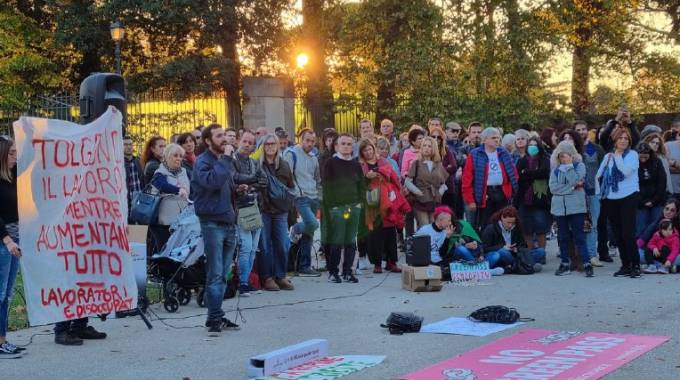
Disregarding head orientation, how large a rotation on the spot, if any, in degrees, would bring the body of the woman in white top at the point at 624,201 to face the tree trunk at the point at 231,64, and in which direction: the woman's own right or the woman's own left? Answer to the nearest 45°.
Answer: approximately 90° to the woman's own right

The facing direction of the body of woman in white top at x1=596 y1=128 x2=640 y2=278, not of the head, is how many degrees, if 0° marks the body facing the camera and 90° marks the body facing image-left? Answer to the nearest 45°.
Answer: approximately 45°

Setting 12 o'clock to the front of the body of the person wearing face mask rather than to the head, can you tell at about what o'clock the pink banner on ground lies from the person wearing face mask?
The pink banner on ground is roughly at 12 o'clock from the person wearing face mask.

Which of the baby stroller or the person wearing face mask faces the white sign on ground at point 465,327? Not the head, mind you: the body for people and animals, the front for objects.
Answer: the person wearing face mask
